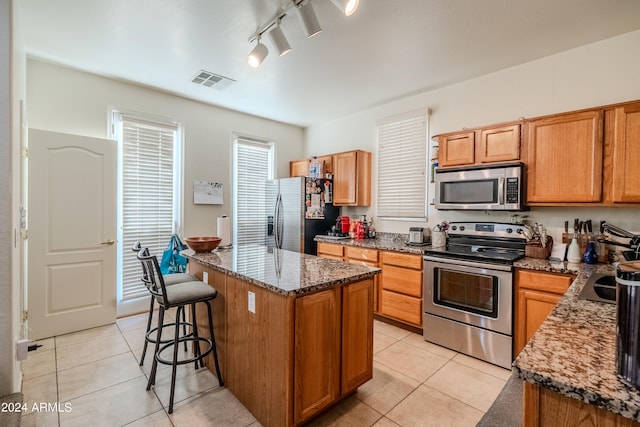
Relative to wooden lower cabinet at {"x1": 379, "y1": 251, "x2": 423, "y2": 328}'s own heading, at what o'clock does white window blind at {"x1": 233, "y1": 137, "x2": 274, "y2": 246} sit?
The white window blind is roughly at 2 o'clock from the wooden lower cabinet.

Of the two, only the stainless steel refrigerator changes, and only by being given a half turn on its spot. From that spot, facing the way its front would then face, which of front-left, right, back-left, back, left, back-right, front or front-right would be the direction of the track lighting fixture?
back-right

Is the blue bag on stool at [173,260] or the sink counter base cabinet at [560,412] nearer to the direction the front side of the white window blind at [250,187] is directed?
the sink counter base cabinet

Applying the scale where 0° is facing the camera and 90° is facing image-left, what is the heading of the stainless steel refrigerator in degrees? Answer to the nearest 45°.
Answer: approximately 45°

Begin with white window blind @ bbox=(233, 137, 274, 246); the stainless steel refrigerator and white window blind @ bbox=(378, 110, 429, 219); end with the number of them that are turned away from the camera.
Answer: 0

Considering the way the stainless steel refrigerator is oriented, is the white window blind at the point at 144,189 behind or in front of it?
in front

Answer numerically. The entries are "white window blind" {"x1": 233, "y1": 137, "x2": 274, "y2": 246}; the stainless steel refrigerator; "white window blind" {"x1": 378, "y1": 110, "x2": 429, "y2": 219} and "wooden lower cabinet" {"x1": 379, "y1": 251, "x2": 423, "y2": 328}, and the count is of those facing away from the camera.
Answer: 0

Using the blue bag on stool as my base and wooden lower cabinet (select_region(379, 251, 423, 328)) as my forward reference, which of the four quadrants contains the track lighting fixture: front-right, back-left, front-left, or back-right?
front-right

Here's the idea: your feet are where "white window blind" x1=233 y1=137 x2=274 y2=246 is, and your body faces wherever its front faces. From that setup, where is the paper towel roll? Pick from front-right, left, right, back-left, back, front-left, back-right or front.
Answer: front-right

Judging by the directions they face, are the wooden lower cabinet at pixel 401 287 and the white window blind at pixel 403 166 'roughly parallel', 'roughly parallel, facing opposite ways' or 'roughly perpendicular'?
roughly parallel

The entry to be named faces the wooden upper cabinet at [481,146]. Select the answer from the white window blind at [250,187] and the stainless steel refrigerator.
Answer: the white window blind

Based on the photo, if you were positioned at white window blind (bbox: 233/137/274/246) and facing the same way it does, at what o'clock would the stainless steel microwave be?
The stainless steel microwave is roughly at 12 o'clock from the white window blind.

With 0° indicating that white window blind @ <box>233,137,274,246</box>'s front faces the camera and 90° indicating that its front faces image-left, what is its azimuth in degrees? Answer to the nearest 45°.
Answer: approximately 315°

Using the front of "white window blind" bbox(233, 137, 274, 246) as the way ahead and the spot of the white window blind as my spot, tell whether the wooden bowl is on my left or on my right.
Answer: on my right

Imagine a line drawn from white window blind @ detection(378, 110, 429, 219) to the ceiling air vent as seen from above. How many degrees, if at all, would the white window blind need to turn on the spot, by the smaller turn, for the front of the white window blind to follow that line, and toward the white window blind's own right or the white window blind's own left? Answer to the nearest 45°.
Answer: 0° — it already faces it
